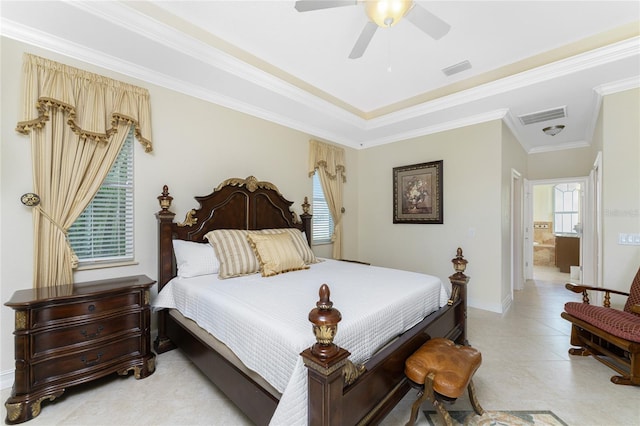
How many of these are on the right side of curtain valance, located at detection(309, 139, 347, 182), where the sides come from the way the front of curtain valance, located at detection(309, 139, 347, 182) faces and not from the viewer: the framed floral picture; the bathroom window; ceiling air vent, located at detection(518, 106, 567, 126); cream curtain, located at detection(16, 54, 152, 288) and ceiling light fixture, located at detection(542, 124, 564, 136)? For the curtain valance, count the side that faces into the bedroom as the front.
1

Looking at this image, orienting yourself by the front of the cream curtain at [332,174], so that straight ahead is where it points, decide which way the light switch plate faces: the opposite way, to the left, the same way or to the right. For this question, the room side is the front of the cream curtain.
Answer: to the right

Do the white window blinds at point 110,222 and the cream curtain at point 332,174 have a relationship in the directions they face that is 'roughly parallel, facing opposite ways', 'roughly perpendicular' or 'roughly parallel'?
roughly parallel

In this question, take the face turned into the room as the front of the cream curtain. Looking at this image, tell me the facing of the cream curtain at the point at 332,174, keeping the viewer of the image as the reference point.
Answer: facing the viewer and to the right of the viewer

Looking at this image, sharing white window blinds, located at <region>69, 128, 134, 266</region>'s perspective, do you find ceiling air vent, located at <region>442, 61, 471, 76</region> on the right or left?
on its left

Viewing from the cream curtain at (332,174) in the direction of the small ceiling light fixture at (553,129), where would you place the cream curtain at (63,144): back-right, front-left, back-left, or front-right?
back-right

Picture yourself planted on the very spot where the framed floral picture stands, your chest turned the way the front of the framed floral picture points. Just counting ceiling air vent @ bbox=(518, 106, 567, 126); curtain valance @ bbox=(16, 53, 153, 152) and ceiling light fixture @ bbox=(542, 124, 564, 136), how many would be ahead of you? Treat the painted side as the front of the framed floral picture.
1

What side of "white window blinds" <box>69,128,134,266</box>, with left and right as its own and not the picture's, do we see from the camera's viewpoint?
front

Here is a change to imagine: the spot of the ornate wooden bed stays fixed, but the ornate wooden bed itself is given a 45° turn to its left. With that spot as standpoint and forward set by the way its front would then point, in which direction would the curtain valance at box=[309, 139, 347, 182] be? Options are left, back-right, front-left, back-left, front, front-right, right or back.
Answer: left

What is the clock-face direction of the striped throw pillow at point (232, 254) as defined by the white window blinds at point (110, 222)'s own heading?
The striped throw pillow is roughly at 10 o'clock from the white window blinds.

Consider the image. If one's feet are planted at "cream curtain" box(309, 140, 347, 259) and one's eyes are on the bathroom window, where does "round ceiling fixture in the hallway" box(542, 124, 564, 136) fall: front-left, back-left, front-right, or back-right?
front-right

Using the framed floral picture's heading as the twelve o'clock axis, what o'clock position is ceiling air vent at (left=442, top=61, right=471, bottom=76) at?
The ceiling air vent is roughly at 10 o'clock from the framed floral picture.
